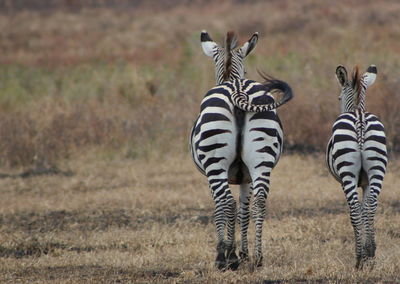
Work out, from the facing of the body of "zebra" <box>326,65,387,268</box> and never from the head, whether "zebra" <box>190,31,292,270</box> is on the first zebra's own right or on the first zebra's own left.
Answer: on the first zebra's own left

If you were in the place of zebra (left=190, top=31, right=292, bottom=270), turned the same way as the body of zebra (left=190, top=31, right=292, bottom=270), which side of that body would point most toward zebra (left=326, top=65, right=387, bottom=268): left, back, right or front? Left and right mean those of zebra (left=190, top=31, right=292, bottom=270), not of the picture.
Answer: right

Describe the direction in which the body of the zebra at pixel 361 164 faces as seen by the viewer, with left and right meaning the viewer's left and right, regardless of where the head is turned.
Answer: facing away from the viewer

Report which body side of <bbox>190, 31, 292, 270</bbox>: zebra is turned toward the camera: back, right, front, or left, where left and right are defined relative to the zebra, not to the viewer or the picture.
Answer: back

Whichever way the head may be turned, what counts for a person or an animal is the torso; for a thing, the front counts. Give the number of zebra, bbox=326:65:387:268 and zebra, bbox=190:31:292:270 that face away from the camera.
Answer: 2
